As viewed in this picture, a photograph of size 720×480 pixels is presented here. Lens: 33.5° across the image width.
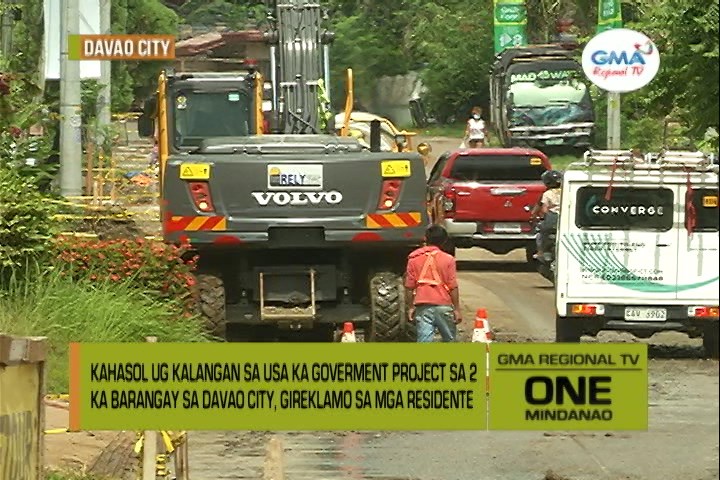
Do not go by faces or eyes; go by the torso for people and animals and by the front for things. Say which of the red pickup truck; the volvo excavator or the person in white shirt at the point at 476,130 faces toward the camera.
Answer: the person in white shirt

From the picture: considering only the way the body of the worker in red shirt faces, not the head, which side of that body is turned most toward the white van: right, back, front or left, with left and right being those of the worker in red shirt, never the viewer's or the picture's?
right

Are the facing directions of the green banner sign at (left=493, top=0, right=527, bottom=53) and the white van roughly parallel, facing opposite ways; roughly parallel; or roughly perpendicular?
roughly parallel, facing opposite ways

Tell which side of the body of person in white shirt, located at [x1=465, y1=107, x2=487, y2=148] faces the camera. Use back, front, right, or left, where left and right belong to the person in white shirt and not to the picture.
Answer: front

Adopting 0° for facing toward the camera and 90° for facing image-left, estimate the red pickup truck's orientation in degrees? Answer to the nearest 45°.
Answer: approximately 180°

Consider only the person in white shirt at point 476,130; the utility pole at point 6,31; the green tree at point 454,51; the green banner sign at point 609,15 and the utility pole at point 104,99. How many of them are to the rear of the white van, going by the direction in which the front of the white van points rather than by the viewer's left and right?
0

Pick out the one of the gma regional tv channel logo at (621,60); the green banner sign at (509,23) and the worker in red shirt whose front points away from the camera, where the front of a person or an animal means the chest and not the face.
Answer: the worker in red shirt

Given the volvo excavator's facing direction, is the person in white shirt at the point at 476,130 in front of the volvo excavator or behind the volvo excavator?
in front

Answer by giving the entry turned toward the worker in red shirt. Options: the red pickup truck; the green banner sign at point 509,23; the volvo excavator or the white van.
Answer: the green banner sign

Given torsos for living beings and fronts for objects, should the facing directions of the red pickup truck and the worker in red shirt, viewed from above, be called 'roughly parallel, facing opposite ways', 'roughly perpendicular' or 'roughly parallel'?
roughly parallel

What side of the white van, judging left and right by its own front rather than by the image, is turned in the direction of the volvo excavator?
left

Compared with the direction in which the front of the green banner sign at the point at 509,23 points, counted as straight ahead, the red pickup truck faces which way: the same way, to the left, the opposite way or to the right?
the opposite way

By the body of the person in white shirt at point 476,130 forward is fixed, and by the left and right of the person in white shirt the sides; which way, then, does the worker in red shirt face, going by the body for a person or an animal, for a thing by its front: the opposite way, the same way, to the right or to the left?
the opposite way
